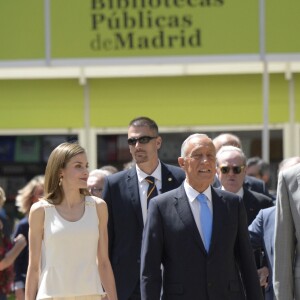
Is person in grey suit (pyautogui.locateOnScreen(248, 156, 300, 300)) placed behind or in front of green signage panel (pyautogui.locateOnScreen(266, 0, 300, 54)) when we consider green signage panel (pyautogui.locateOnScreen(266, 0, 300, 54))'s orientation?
in front

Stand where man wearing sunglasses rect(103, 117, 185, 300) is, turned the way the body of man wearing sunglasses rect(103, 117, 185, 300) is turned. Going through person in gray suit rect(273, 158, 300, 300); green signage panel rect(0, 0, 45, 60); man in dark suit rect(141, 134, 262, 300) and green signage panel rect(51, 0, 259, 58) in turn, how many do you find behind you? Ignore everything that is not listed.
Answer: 2

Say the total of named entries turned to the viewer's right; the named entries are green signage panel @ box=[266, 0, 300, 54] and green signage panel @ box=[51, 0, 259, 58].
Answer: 0

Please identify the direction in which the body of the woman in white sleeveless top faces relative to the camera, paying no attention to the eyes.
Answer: toward the camera

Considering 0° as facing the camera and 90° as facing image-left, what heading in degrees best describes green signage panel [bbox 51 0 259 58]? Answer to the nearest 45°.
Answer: approximately 0°

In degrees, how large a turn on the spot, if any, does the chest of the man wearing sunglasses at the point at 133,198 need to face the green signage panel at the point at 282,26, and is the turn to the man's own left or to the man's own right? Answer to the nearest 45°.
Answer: approximately 180°

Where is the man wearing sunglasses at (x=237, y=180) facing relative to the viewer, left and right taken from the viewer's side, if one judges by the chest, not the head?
facing the viewer
